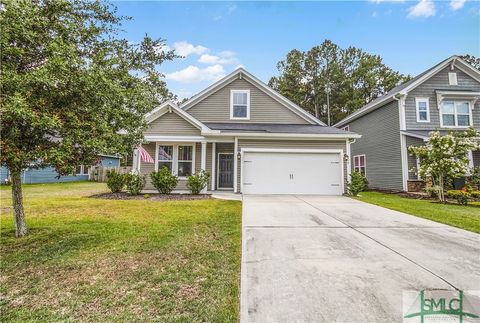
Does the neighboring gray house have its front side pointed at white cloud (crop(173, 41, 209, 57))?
no

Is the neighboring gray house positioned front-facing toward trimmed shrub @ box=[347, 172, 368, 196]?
no

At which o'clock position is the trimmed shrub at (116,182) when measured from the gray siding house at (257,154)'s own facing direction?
The trimmed shrub is roughly at 3 o'clock from the gray siding house.

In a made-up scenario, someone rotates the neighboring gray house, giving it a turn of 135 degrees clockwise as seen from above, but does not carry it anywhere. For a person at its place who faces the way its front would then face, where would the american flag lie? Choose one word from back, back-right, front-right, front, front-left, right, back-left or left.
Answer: front-left

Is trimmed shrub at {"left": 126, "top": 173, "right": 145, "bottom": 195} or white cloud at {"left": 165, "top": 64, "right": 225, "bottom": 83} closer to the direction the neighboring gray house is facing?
the trimmed shrub

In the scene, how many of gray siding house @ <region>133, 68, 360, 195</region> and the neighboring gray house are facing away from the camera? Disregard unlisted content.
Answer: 0

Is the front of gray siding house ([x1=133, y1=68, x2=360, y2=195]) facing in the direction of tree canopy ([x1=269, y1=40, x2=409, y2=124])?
no

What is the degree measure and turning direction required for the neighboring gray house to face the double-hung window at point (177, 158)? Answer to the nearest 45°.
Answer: approximately 90° to its right

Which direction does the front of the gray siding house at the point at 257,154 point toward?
toward the camera

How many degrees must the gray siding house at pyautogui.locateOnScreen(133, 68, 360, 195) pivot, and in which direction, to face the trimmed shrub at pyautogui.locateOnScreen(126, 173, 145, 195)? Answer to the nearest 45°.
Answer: approximately 90° to its right

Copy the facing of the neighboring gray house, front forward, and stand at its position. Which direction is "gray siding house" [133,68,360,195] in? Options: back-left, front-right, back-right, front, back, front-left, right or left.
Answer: right

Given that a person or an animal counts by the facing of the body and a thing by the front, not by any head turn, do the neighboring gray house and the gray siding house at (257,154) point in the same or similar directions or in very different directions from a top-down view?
same or similar directions

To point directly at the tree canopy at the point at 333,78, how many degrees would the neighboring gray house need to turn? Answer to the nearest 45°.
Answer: approximately 180°

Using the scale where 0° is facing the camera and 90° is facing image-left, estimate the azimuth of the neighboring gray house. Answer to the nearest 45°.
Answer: approximately 315°

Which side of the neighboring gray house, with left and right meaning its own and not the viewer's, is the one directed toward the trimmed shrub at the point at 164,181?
right
